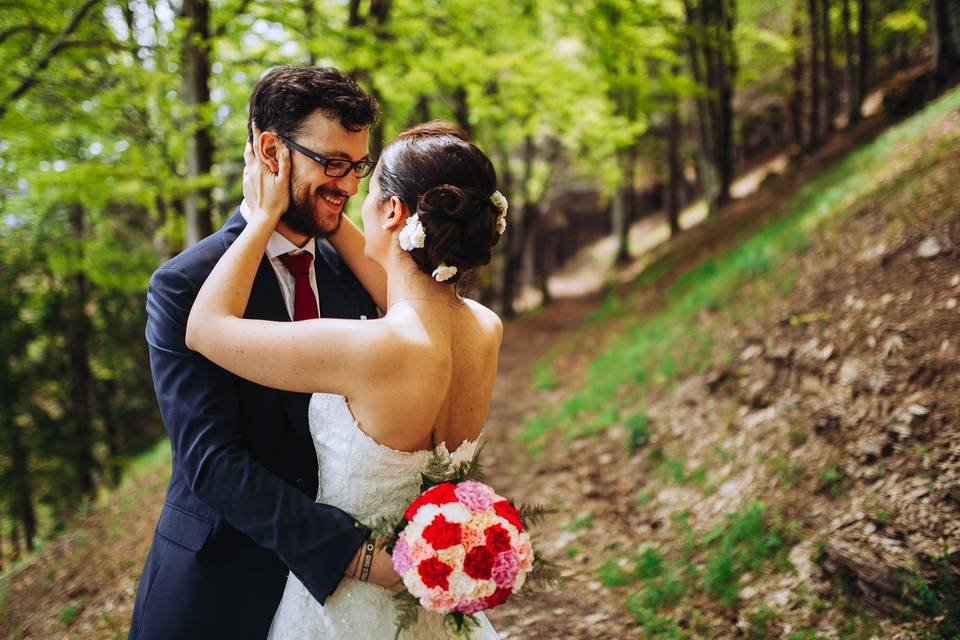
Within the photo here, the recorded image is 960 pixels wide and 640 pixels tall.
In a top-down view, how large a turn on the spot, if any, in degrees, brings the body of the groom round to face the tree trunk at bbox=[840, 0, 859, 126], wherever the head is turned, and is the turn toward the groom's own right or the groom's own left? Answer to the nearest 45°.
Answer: approximately 90° to the groom's own left

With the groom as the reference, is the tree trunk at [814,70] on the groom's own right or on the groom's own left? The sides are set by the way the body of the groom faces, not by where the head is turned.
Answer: on the groom's own left

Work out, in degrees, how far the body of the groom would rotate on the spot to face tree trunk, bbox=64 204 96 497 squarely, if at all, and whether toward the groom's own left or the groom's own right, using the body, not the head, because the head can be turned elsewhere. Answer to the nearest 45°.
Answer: approximately 135° to the groom's own left

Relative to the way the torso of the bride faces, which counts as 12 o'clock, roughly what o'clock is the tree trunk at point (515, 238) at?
The tree trunk is roughly at 2 o'clock from the bride.

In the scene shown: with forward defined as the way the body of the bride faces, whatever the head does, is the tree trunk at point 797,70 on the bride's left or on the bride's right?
on the bride's right

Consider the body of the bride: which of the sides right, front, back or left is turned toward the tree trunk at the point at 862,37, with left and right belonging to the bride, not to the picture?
right

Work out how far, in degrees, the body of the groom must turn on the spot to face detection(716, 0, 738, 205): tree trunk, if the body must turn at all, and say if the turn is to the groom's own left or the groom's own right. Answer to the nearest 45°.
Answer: approximately 90° to the groom's own left

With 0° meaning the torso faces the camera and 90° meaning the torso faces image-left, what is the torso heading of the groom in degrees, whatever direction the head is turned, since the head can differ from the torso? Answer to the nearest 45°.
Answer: approximately 315°

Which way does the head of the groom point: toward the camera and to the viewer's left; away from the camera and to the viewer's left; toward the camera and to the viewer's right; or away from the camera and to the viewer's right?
toward the camera and to the viewer's right

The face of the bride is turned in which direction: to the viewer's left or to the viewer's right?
to the viewer's left

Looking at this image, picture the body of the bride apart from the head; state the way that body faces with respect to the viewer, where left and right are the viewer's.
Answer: facing away from the viewer and to the left of the viewer

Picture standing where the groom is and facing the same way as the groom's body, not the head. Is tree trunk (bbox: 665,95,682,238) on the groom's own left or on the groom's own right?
on the groom's own left

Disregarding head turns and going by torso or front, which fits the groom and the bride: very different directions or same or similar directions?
very different directions
